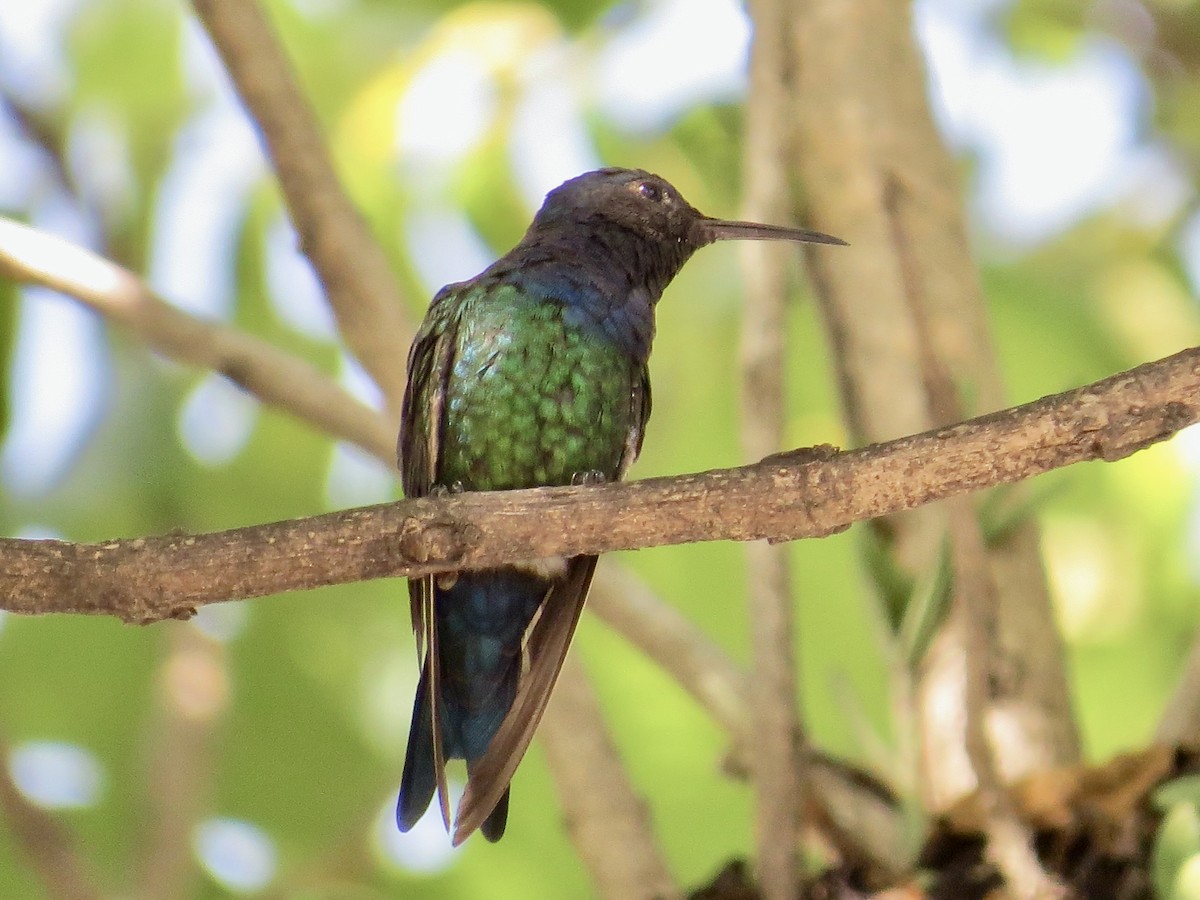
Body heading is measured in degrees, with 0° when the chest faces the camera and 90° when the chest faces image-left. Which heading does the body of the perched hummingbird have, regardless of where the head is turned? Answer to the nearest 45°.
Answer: approximately 315°

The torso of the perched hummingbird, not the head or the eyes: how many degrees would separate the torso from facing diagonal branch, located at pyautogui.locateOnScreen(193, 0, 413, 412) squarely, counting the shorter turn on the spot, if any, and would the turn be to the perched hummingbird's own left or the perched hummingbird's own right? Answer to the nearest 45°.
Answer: approximately 90° to the perched hummingbird's own right

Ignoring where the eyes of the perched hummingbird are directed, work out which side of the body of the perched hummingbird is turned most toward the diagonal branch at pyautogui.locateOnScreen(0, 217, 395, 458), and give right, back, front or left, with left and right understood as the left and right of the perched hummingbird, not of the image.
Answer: back
